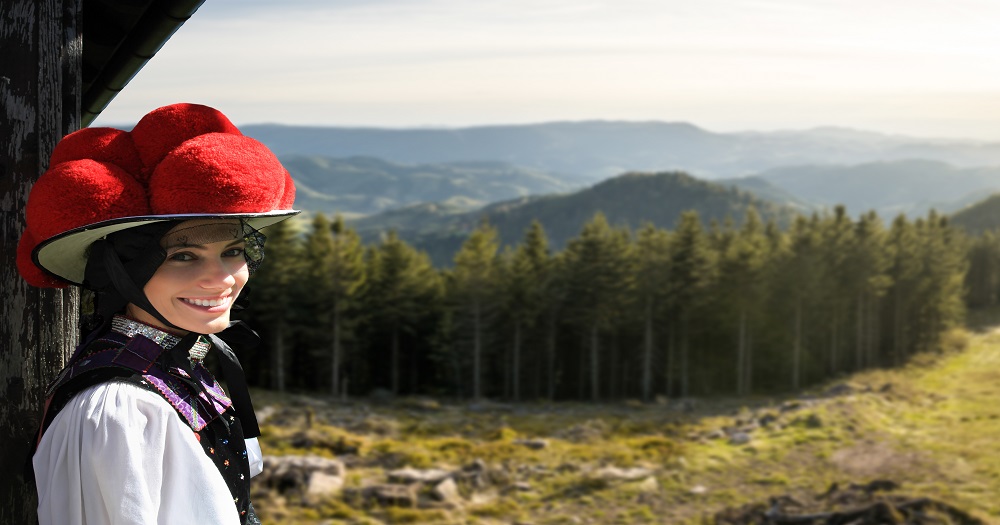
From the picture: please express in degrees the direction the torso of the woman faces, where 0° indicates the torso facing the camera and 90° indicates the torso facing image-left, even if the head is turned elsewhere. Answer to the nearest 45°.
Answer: approximately 315°

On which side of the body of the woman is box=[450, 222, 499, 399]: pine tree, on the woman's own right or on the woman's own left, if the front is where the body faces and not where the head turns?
on the woman's own left

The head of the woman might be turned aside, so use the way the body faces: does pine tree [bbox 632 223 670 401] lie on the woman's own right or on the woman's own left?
on the woman's own left

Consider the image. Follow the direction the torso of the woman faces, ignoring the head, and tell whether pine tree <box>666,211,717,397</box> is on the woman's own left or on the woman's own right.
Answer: on the woman's own left

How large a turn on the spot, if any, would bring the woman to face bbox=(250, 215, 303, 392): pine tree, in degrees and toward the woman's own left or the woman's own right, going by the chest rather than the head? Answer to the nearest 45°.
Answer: approximately 135° to the woman's own left

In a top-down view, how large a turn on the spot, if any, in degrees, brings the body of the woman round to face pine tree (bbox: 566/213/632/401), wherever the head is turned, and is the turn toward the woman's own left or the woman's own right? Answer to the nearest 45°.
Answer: approximately 90° to the woman's own left

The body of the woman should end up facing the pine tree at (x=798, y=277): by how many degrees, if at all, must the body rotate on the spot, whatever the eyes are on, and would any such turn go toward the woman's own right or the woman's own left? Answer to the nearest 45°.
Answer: approximately 90° to the woman's own left

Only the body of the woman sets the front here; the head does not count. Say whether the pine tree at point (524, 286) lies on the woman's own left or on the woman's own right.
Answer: on the woman's own left

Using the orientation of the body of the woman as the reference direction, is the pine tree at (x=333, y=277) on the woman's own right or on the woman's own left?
on the woman's own left
